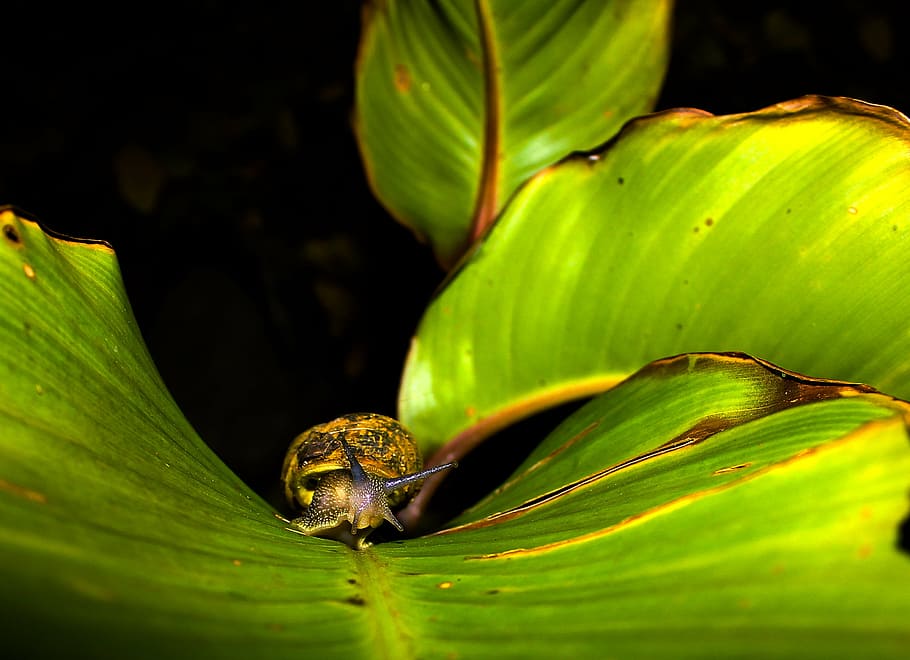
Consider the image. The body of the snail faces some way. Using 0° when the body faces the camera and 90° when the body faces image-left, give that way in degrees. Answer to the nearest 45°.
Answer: approximately 315°
